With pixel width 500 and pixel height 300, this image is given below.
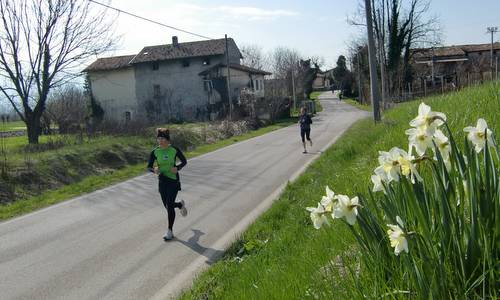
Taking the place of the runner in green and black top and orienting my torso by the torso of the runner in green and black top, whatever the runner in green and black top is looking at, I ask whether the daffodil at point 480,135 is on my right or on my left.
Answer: on my left

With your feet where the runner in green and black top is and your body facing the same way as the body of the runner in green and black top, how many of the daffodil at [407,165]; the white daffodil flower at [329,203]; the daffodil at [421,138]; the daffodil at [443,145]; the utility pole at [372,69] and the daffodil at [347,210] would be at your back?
1

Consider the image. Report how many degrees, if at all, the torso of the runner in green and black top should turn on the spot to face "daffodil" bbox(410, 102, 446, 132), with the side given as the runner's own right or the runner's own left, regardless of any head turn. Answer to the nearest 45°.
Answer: approximately 45° to the runner's own left

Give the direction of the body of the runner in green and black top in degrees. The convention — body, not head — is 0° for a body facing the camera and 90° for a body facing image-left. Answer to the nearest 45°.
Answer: approximately 45°

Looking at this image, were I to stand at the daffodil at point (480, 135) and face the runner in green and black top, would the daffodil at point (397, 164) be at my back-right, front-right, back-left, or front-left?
front-left

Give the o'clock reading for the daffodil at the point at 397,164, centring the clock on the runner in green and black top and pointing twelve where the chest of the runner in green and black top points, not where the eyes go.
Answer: The daffodil is roughly at 10 o'clock from the runner in green and black top.

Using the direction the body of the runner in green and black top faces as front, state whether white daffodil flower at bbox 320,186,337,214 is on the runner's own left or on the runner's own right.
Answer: on the runner's own left

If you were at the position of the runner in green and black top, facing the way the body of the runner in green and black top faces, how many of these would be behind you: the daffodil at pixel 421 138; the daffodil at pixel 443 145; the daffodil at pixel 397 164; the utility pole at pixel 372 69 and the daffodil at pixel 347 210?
1

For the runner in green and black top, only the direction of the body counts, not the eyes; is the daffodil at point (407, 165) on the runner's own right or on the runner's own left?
on the runner's own left

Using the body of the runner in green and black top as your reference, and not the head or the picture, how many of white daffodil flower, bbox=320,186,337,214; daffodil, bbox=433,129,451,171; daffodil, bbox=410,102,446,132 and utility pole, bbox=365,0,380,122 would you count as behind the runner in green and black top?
1

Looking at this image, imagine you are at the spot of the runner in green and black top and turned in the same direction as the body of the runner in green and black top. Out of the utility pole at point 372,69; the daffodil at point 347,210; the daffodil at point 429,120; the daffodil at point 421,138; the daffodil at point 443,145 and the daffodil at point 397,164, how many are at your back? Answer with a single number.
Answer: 1
